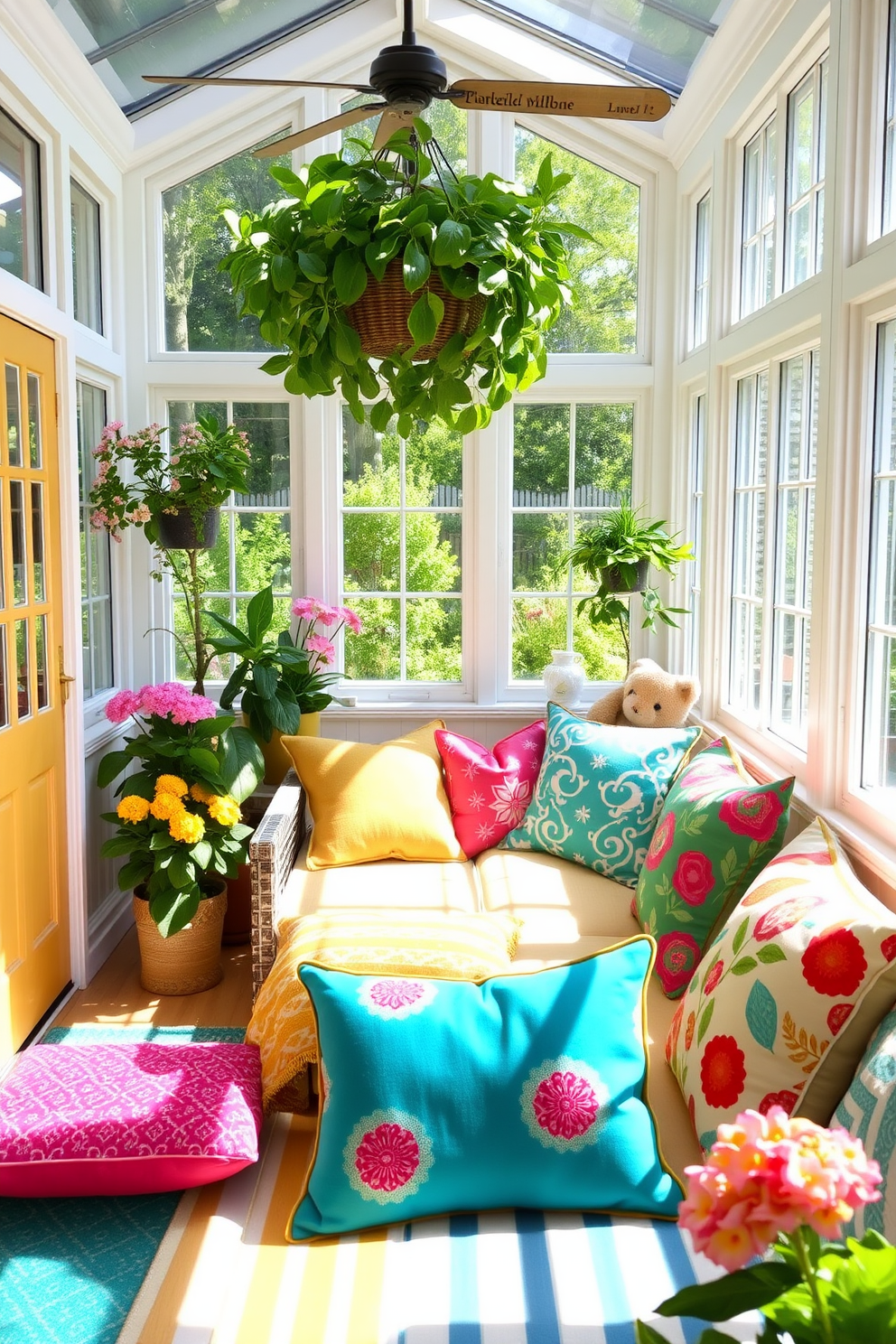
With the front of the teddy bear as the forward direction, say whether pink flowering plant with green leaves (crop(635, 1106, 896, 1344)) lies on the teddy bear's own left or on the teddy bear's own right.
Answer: on the teddy bear's own left

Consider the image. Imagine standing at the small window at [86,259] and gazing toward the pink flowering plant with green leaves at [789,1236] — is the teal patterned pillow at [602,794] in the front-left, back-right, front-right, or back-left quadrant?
front-left

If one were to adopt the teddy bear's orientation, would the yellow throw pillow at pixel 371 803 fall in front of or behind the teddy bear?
in front

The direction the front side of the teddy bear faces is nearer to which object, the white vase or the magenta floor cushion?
the magenta floor cushion

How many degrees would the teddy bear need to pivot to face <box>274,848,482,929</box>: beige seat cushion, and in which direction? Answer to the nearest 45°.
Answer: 0° — it already faces it

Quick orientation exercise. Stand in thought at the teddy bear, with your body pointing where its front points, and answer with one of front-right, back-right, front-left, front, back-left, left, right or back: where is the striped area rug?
front-left

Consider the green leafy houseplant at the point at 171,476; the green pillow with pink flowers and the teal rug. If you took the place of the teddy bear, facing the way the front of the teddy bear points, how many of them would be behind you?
0

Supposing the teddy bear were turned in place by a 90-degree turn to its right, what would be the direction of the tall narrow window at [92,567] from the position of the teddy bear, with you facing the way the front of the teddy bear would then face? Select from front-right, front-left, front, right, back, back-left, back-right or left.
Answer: front-left

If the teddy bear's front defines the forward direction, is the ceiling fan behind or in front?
in front

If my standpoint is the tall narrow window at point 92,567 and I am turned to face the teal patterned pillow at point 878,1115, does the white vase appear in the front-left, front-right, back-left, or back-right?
front-left

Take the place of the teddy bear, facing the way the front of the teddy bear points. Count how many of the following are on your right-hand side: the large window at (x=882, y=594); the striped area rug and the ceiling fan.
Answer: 0
